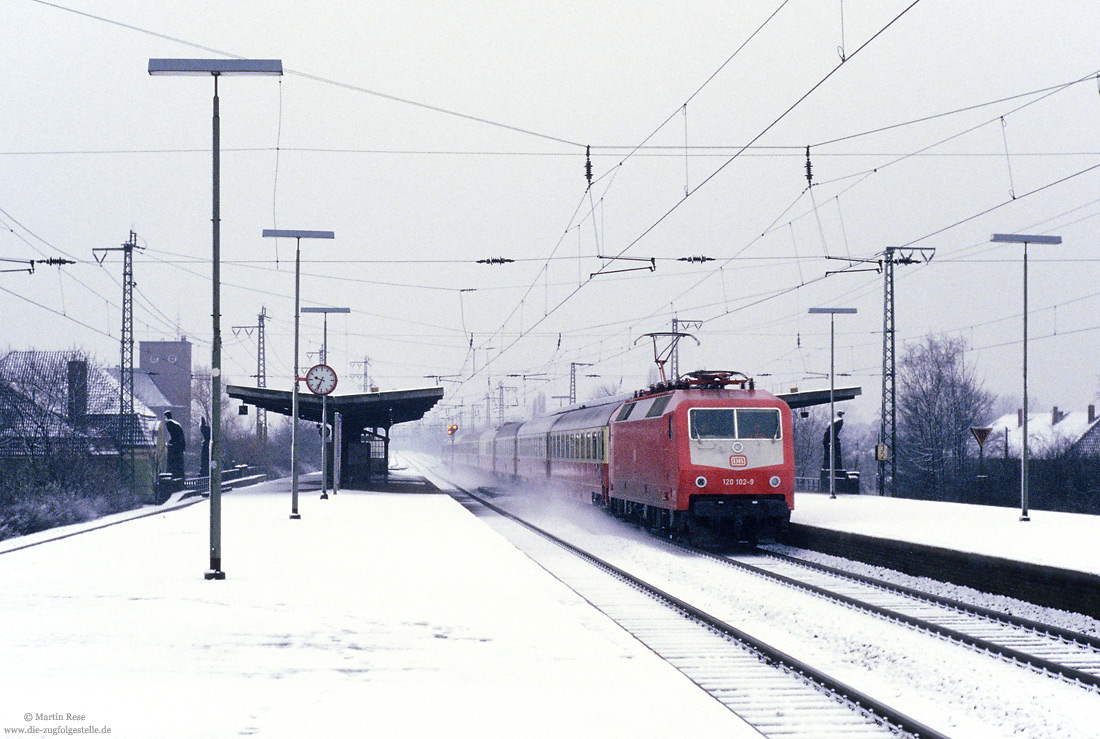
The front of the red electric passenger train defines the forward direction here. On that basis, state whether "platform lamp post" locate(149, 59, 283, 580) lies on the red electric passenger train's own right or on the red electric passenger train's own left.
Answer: on the red electric passenger train's own right

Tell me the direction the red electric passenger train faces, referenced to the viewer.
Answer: facing the viewer and to the right of the viewer

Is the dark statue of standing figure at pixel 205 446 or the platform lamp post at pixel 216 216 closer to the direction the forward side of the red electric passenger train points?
the platform lamp post

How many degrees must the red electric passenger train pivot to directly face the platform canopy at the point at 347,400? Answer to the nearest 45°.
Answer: approximately 180°

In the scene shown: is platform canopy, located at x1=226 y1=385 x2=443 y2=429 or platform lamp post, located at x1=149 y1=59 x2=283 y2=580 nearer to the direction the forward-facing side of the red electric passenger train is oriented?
the platform lamp post

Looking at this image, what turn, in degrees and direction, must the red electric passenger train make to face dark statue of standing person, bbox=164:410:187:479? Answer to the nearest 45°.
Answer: approximately 180°

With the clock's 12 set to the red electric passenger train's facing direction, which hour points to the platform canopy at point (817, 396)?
The platform canopy is roughly at 8 o'clock from the red electric passenger train.

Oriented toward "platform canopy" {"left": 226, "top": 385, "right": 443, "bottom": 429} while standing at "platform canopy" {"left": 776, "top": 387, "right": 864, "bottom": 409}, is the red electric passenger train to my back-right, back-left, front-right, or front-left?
front-left

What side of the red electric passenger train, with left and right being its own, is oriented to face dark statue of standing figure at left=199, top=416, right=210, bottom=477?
right
